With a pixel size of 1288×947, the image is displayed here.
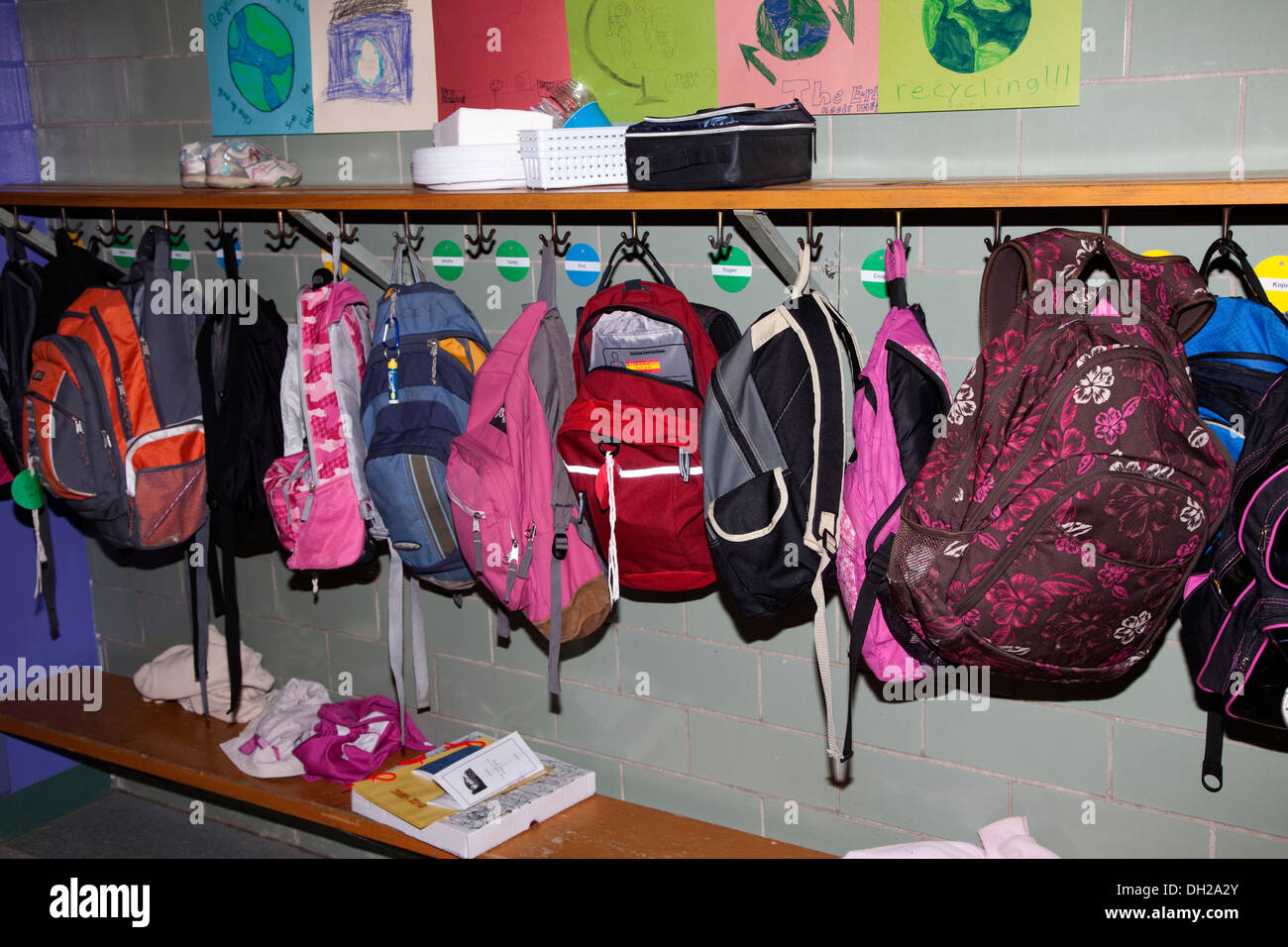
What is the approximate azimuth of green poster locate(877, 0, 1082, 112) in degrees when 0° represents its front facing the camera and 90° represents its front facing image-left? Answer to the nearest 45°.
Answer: approximately 0°

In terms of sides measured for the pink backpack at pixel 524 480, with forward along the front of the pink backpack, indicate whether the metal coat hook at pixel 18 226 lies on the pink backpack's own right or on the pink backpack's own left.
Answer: on the pink backpack's own right

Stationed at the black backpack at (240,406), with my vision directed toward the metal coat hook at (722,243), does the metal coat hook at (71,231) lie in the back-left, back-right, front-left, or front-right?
back-left

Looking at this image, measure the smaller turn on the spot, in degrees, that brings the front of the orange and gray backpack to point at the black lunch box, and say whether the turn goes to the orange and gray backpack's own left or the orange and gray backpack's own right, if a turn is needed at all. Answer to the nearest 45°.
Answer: approximately 90° to the orange and gray backpack's own left

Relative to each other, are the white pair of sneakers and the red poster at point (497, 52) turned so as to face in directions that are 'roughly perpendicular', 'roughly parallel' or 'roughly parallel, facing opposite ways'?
roughly perpendicular

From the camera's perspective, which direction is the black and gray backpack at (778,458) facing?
to the viewer's left

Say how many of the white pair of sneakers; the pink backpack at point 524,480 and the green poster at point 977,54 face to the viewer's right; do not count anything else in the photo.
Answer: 1

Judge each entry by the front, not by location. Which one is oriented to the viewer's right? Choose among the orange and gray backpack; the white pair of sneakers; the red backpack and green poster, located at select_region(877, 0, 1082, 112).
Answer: the white pair of sneakers

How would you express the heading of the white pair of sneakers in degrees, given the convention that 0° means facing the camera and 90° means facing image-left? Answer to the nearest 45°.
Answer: approximately 270°
